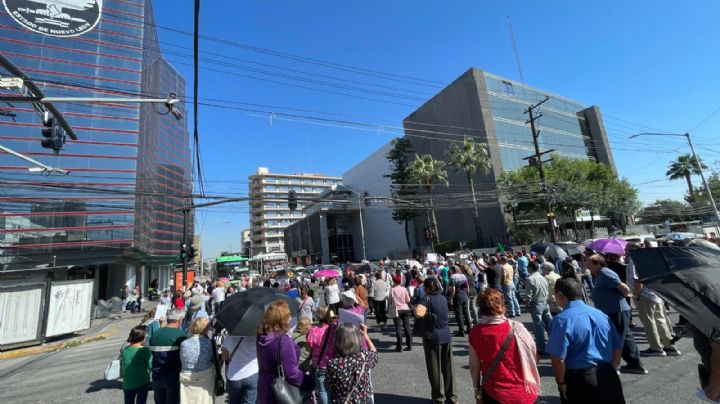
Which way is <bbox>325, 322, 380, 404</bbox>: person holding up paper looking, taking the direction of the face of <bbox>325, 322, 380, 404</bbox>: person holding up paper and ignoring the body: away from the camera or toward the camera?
away from the camera

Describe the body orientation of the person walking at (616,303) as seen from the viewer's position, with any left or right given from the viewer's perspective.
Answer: facing to the left of the viewer

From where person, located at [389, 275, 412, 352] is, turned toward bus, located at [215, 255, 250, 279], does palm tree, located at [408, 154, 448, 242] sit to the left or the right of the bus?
right

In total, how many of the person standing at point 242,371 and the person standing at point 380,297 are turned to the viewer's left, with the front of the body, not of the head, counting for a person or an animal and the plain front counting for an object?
0

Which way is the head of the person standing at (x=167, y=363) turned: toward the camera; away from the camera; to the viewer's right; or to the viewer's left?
away from the camera

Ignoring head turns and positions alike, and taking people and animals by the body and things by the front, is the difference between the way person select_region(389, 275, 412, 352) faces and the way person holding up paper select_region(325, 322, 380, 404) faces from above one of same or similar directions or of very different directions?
same or similar directions

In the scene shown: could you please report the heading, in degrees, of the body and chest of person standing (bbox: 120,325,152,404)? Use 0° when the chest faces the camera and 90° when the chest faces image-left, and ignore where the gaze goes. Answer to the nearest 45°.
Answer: approximately 180°

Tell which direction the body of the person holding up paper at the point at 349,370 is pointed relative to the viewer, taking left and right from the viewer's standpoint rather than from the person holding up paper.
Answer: facing away from the viewer

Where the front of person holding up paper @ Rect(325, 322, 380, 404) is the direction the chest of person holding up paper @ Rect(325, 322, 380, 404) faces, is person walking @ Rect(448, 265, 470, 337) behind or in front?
in front

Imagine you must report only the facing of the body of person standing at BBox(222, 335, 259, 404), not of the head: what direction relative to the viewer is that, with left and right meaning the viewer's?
facing away from the viewer
